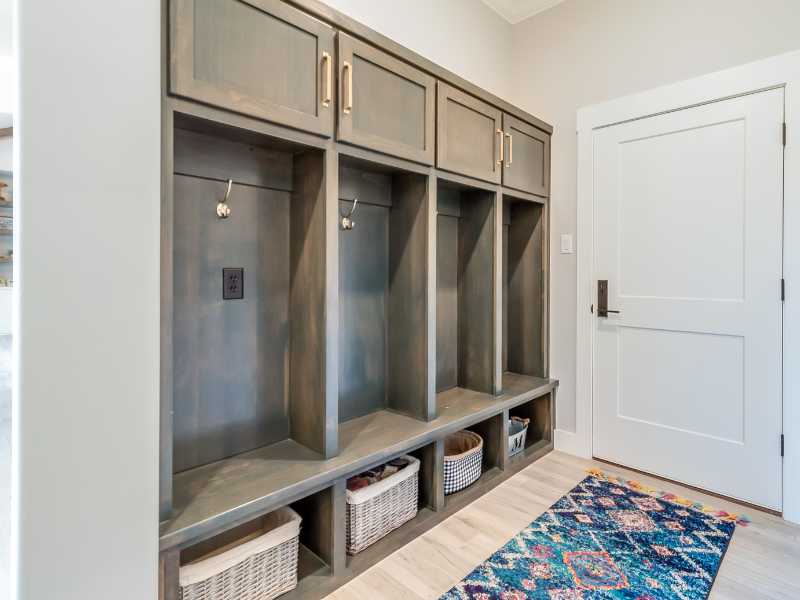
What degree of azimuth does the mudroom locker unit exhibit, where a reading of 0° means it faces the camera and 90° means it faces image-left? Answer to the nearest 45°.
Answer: approximately 315°

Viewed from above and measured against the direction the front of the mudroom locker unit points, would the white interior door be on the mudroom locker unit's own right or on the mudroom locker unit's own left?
on the mudroom locker unit's own left

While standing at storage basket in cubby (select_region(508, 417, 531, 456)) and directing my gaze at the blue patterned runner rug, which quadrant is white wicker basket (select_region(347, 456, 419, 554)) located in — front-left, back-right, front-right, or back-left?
front-right
